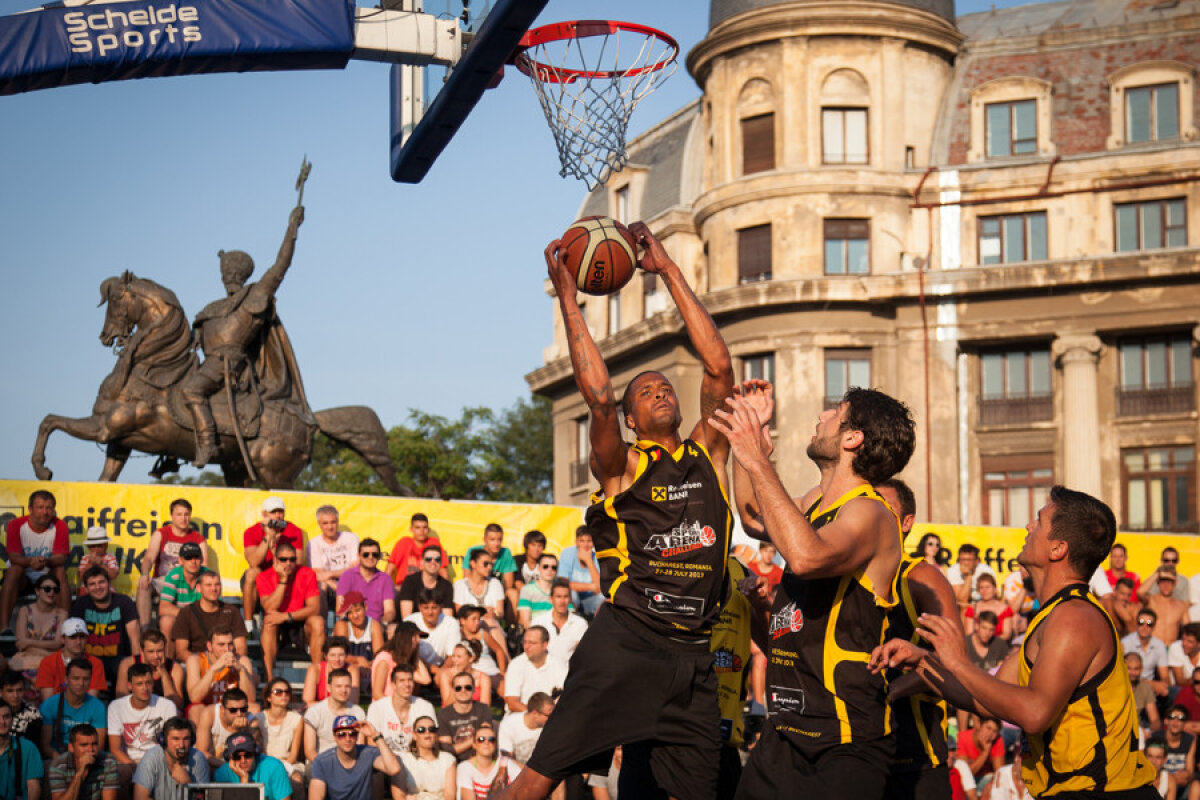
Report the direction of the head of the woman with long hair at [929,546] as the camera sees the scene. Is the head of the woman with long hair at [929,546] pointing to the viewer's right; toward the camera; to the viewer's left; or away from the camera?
toward the camera

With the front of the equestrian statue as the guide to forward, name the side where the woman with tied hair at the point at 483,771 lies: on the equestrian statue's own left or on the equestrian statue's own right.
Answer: on the equestrian statue's own left

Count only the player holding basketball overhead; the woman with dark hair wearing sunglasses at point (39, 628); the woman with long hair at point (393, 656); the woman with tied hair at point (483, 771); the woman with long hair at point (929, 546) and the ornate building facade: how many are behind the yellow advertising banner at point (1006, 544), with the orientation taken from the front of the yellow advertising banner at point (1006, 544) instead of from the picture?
1

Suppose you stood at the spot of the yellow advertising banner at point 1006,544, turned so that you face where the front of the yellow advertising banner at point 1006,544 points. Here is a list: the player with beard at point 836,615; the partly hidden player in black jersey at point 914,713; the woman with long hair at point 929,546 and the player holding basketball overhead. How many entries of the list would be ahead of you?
4

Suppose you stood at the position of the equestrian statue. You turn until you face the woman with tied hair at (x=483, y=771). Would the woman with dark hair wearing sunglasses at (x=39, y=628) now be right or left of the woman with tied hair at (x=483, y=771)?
right

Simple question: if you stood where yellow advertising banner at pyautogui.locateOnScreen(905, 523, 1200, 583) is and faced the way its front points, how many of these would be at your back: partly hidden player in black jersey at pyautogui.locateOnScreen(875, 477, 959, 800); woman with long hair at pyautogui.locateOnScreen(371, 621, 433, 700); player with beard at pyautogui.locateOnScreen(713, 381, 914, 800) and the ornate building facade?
1

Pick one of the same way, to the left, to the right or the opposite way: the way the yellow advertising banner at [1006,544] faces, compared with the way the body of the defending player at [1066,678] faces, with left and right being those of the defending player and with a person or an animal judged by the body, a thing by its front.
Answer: to the left

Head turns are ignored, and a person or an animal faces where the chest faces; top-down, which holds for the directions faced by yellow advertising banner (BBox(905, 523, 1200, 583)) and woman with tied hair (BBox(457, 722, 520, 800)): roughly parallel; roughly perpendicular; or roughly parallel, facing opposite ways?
roughly parallel

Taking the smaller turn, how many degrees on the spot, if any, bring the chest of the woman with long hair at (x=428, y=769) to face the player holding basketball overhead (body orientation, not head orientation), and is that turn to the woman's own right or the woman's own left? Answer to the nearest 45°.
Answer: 0° — they already face them

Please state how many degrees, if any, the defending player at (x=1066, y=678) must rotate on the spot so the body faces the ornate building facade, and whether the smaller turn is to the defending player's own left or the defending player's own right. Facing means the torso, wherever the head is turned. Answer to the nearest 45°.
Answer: approximately 90° to the defending player's own right

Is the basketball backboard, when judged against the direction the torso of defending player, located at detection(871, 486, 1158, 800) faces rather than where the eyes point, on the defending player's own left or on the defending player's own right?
on the defending player's own right

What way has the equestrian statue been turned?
to the viewer's left

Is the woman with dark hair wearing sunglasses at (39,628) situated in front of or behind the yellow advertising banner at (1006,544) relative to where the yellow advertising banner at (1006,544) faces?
in front

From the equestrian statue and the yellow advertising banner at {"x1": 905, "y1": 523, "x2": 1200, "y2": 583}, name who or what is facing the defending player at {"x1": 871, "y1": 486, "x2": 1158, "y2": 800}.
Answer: the yellow advertising banner

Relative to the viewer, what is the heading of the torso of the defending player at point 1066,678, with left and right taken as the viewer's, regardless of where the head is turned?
facing to the left of the viewer

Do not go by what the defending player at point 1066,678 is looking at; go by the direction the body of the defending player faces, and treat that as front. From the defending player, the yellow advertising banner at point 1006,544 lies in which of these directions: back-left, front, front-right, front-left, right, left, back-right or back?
right

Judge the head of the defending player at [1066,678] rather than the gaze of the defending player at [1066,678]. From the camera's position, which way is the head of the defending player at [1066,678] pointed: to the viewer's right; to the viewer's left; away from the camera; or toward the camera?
to the viewer's left

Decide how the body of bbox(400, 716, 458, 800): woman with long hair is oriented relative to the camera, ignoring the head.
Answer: toward the camera

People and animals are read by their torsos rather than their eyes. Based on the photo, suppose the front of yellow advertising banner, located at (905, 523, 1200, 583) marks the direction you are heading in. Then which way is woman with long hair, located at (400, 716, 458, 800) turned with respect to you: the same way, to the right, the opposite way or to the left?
the same way
